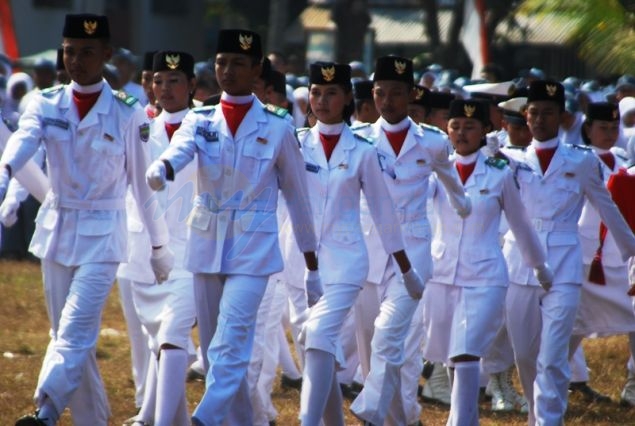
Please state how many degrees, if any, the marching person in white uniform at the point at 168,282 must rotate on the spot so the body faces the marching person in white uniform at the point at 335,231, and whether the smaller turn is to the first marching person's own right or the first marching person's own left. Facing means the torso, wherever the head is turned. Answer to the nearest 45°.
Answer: approximately 90° to the first marching person's own left

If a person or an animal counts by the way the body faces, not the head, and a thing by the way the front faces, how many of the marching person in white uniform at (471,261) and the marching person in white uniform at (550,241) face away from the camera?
0

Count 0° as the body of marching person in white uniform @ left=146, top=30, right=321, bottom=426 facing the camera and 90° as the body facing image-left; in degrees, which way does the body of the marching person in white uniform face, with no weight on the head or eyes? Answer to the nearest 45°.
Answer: approximately 45°

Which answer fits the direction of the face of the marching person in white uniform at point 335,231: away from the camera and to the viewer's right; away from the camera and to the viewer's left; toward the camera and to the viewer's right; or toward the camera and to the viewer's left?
toward the camera and to the viewer's left

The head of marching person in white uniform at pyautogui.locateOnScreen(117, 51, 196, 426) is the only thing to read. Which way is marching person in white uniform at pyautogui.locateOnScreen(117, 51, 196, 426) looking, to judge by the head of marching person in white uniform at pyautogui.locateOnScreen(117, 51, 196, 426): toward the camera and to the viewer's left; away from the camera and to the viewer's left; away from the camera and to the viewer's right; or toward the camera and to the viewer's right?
toward the camera and to the viewer's left

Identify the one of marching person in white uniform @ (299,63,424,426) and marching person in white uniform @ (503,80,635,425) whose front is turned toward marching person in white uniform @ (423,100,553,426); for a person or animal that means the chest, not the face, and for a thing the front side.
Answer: marching person in white uniform @ (503,80,635,425)

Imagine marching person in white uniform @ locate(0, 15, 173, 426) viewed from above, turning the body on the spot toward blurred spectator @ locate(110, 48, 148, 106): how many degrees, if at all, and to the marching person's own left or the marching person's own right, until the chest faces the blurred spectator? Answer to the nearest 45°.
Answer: approximately 135° to the marching person's own right

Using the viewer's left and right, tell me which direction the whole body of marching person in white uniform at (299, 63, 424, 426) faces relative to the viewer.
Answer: facing the viewer and to the left of the viewer
